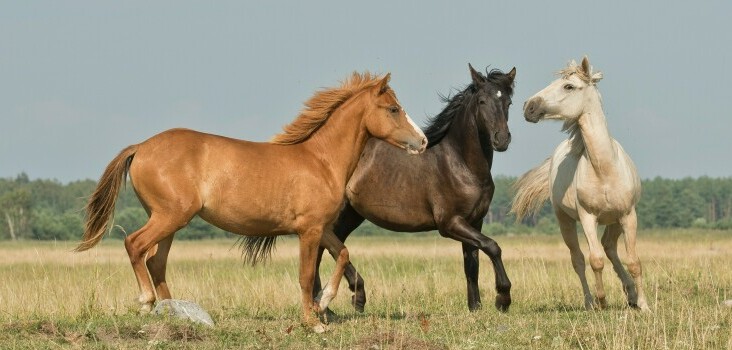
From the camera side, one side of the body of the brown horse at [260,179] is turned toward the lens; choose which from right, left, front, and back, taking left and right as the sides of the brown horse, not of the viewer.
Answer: right

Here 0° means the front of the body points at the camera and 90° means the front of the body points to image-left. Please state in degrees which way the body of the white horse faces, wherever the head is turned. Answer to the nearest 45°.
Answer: approximately 0°

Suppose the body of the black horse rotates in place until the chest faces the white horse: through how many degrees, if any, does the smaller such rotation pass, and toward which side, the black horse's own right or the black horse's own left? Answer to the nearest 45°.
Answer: approximately 45° to the black horse's own left

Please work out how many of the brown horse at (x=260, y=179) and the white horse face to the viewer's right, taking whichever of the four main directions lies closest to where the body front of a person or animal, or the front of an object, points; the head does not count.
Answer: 1

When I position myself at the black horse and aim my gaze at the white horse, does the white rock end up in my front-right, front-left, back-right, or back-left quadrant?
back-right

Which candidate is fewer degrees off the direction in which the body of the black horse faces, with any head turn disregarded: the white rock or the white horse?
the white horse

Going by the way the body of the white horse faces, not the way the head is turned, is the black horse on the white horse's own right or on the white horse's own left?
on the white horse's own right
